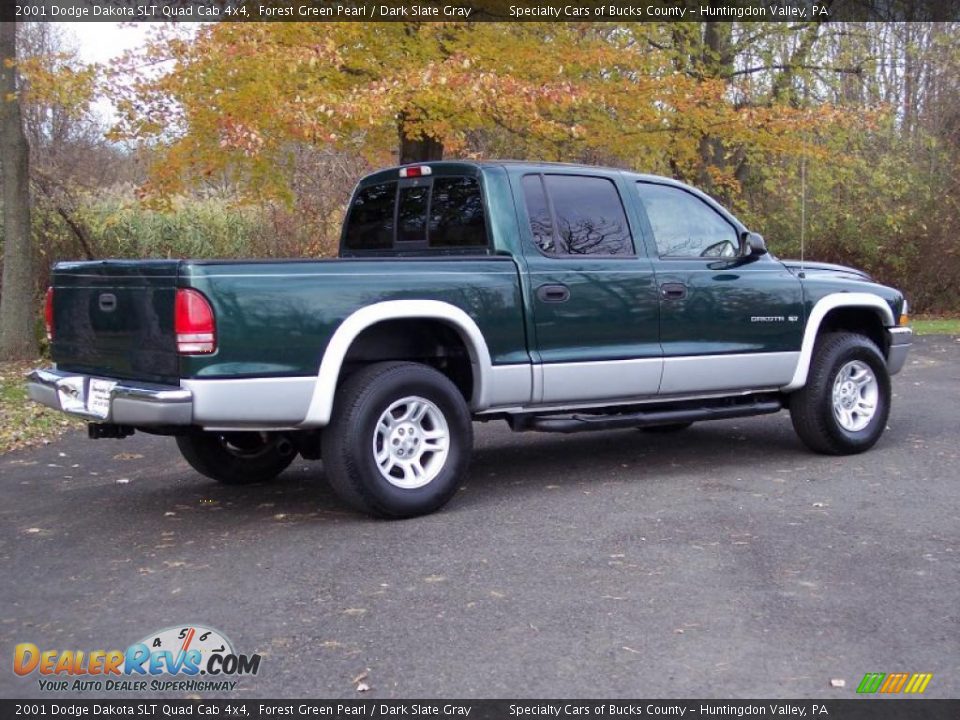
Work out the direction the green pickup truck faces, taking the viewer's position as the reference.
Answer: facing away from the viewer and to the right of the viewer

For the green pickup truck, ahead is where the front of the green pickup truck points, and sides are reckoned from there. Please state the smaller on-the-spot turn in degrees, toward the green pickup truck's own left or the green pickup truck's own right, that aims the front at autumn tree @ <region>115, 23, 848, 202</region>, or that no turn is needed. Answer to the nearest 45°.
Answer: approximately 45° to the green pickup truck's own left

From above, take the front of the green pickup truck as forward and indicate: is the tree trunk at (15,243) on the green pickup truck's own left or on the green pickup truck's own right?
on the green pickup truck's own left
